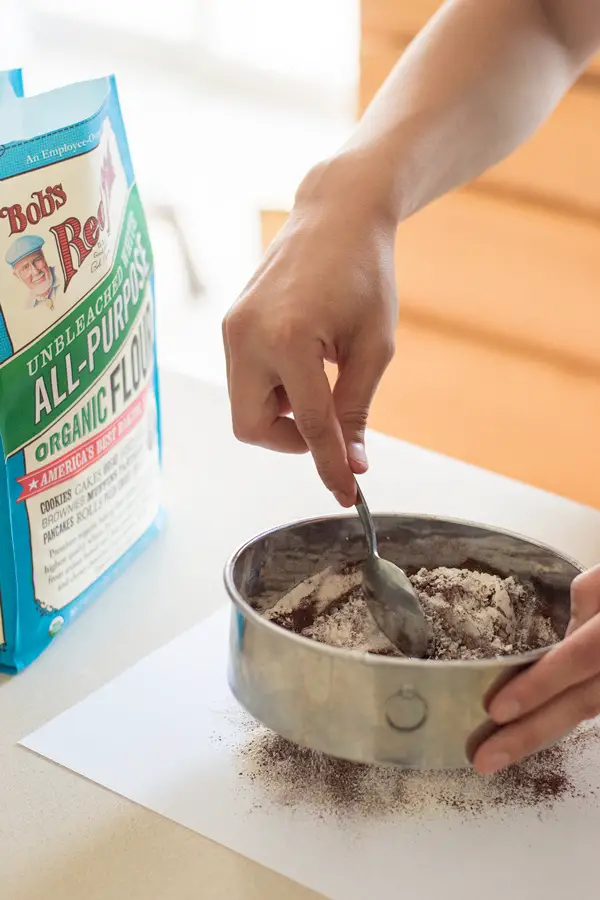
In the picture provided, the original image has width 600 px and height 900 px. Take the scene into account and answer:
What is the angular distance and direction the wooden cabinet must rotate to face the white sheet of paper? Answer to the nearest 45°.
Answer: approximately 45° to its left

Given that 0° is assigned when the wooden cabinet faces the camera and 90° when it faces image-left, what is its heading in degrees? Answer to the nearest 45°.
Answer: approximately 45°
